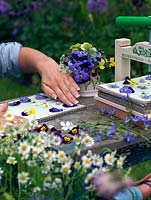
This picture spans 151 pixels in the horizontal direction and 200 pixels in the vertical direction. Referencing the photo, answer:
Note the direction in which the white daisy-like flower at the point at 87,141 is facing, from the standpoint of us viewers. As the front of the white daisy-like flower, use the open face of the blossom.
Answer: facing the viewer

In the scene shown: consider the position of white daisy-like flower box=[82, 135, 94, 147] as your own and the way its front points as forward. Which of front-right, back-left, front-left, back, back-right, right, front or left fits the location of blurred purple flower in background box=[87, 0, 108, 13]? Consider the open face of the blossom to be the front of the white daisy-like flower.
back

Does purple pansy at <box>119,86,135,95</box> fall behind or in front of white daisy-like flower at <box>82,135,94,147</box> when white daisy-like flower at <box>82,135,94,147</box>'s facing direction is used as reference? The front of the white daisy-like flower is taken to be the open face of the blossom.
behind

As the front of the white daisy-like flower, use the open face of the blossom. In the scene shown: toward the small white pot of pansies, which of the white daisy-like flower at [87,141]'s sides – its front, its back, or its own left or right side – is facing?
back

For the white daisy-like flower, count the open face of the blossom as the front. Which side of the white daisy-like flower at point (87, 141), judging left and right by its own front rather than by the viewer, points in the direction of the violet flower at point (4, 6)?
back
